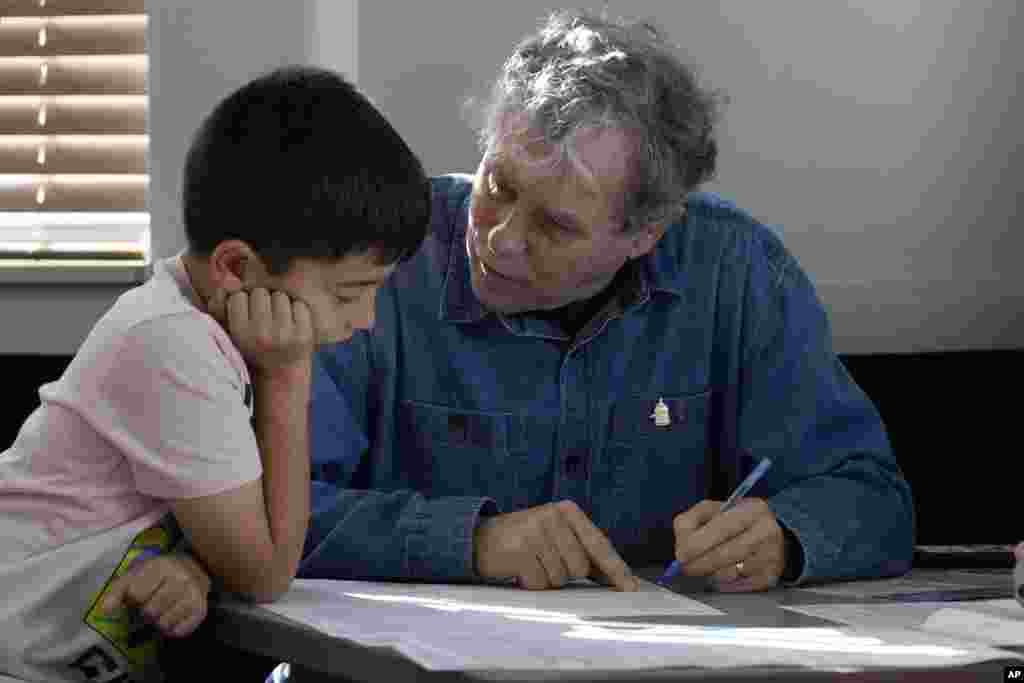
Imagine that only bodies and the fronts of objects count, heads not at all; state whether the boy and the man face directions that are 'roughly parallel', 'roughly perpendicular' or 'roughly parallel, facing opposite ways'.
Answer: roughly perpendicular

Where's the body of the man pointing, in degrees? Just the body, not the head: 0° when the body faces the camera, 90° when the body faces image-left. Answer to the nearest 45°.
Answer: approximately 0°

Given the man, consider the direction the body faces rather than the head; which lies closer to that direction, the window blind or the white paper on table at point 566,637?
the white paper on table

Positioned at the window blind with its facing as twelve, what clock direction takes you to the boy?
The boy is roughly at 12 o'clock from the window blind.

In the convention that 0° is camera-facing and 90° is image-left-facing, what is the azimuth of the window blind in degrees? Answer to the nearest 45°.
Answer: approximately 0°

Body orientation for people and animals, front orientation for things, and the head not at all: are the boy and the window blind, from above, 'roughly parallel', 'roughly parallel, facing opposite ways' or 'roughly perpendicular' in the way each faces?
roughly perpendicular

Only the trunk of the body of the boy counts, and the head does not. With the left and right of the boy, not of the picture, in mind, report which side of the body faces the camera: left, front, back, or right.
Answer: right

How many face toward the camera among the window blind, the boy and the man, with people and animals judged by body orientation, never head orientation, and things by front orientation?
2

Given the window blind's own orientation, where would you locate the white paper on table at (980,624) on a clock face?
The white paper on table is roughly at 11 o'clock from the window blind.

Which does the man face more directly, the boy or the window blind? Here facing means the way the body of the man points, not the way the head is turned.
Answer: the boy

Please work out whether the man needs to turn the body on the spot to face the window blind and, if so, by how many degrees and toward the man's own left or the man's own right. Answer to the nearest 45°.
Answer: approximately 135° to the man's own right
